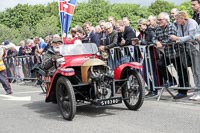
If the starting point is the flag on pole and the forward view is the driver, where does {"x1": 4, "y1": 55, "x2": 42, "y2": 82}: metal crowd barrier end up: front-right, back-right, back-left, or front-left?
back-right

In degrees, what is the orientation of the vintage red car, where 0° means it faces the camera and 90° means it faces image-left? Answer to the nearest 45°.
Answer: approximately 315°
